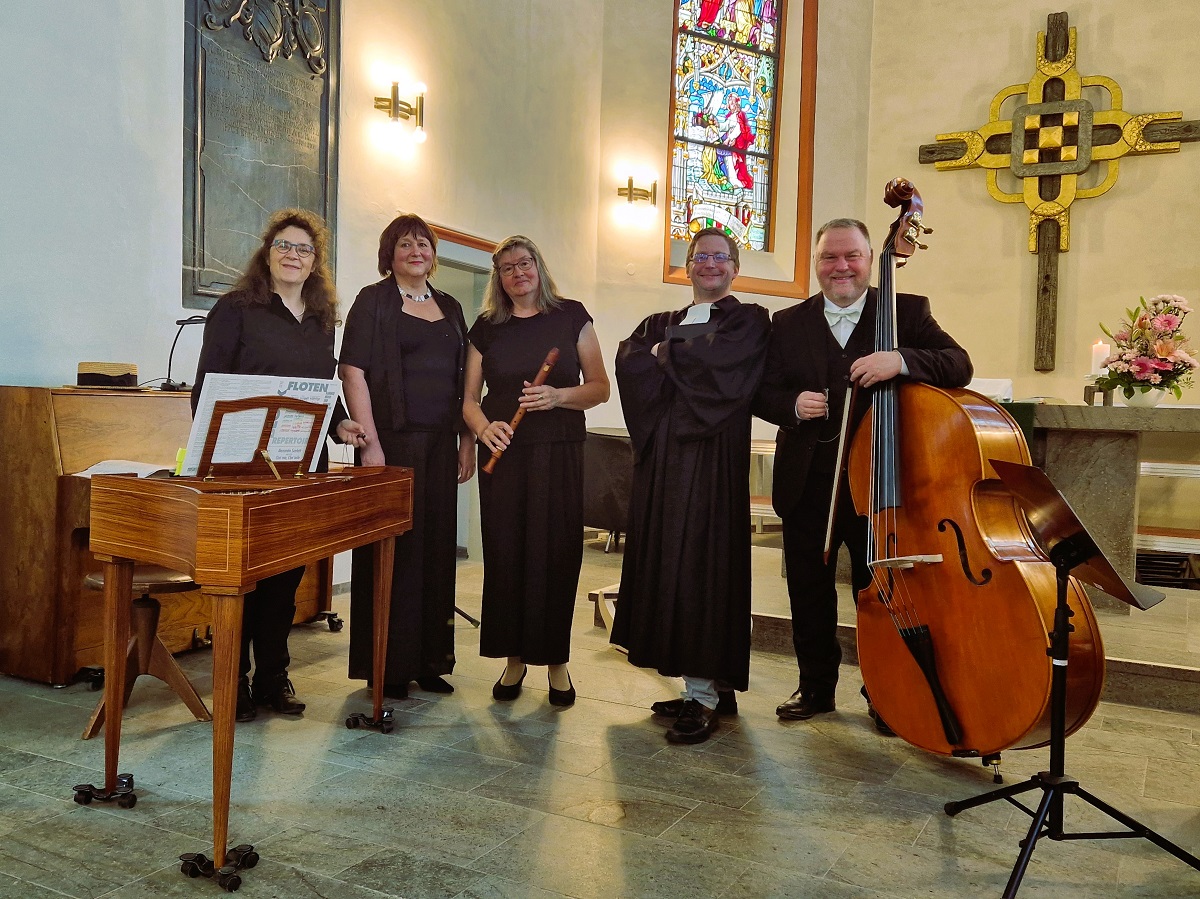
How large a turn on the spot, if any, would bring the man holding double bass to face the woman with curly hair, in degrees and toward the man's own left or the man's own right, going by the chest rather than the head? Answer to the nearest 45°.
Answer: approximately 90° to the man's own right

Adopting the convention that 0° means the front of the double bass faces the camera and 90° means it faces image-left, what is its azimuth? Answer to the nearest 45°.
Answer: approximately 45°

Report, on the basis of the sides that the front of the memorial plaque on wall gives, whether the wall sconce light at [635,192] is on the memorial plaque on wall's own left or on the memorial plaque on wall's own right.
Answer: on the memorial plaque on wall's own left
